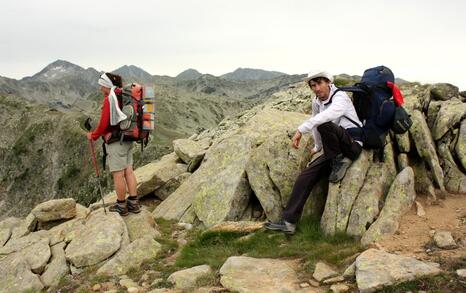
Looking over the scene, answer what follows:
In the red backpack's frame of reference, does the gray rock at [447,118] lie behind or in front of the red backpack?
in front

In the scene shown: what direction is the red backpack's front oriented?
to the viewer's right

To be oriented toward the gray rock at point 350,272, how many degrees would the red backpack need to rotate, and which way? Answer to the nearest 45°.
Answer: approximately 45° to its right

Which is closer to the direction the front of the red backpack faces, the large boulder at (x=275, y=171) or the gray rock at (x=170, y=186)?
the large boulder

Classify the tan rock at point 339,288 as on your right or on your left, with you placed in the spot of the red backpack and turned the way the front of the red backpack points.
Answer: on your right

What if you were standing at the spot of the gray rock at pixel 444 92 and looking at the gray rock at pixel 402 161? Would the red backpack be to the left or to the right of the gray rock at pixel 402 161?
right

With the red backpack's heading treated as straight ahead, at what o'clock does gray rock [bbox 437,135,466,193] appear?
The gray rock is roughly at 1 o'clock from the red backpack.

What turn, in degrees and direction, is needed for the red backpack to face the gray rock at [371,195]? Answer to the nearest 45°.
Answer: approximately 45° to its right

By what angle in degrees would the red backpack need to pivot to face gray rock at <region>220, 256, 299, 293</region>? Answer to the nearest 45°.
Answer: approximately 45° to its right
